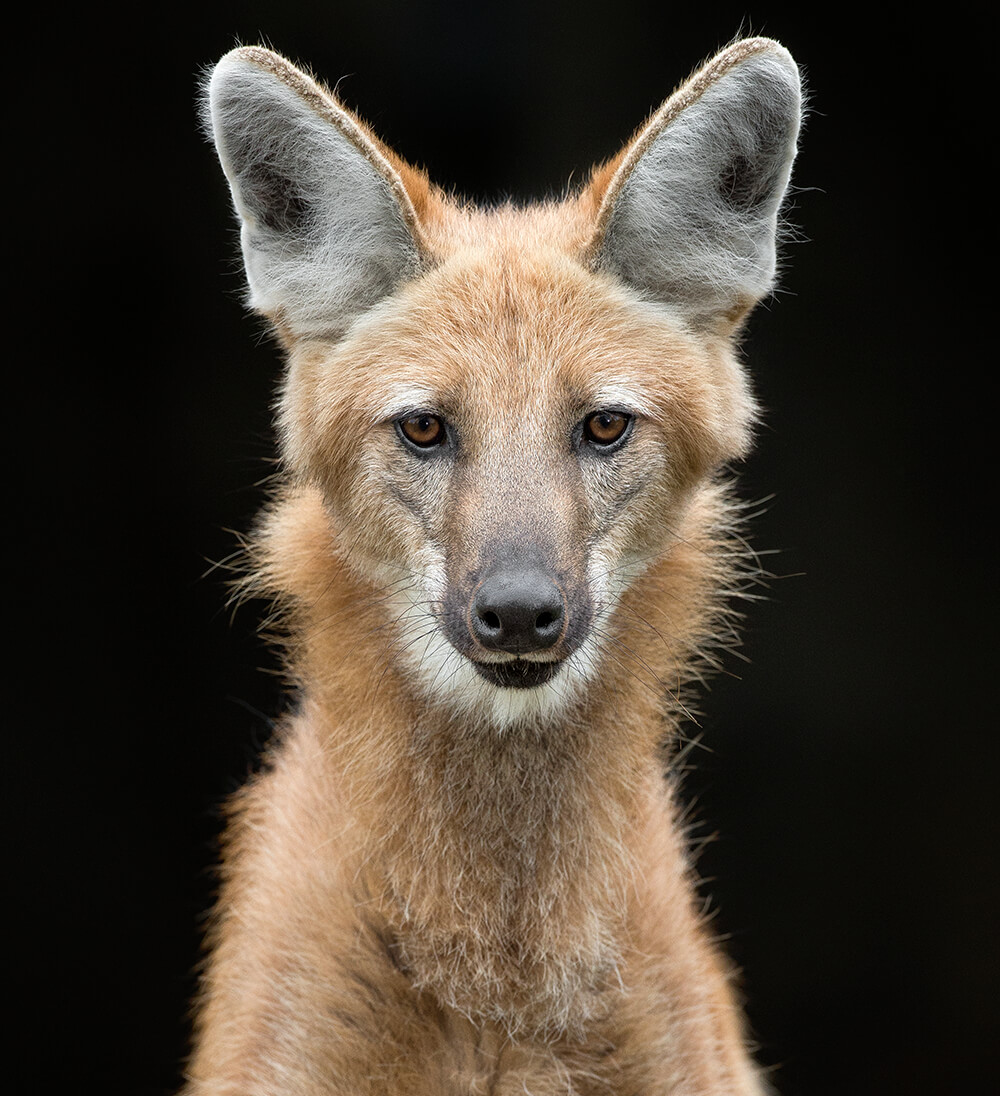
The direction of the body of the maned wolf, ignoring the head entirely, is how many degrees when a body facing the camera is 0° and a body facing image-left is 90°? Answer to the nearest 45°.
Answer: approximately 0°
